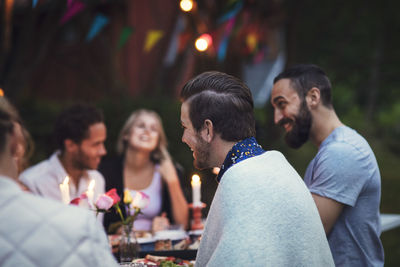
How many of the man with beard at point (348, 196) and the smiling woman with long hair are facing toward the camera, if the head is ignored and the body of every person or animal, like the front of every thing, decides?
1

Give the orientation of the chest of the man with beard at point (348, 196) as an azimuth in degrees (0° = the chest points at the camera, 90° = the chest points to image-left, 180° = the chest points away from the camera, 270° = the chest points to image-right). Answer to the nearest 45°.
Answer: approximately 90°

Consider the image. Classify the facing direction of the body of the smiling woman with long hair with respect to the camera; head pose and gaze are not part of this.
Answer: toward the camera

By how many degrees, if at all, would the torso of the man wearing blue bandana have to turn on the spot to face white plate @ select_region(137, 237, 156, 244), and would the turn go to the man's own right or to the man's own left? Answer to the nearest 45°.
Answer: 0° — they already face it

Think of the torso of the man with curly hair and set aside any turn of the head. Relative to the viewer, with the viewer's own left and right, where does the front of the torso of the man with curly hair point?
facing the viewer and to the right of the viewer

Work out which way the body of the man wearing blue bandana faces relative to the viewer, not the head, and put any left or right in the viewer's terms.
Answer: facing away from the viewer and to the left of the viewer

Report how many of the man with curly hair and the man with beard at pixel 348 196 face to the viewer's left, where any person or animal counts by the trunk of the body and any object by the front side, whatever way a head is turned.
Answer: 1

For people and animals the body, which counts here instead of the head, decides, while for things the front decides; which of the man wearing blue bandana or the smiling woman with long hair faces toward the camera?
the smiling woman with long hair

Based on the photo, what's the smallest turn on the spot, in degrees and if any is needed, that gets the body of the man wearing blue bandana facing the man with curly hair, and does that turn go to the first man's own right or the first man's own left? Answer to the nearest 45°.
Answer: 0° — they already face them

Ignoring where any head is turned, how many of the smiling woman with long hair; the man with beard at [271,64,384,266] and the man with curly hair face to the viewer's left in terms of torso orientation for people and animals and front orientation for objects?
1

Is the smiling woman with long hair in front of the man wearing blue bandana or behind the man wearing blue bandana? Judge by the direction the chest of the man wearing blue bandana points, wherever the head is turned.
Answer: in front

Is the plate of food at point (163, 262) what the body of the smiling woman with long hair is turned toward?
yes

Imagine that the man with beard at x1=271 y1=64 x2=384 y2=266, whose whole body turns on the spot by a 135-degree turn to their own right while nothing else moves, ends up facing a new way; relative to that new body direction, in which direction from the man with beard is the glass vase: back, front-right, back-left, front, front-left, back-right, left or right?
back-left

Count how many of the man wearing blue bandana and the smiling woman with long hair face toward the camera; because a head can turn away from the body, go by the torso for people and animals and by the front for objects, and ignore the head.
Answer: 1

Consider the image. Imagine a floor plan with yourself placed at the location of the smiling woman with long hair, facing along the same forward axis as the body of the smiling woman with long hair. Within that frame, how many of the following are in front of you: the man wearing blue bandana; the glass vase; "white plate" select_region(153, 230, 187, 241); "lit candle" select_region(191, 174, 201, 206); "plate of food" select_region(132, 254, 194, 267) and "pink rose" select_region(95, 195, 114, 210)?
6

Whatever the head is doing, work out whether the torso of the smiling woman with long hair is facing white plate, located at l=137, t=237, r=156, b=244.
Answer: yes

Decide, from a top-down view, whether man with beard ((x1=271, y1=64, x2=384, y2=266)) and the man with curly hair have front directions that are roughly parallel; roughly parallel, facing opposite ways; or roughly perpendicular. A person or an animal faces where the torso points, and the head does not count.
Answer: roughly parallel, facing opposite ways

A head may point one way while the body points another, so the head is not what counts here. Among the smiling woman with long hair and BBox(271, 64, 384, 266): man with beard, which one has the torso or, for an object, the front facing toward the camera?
the smiling woman with long hair

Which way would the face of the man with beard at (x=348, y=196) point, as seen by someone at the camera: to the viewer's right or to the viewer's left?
to the viewer's left
